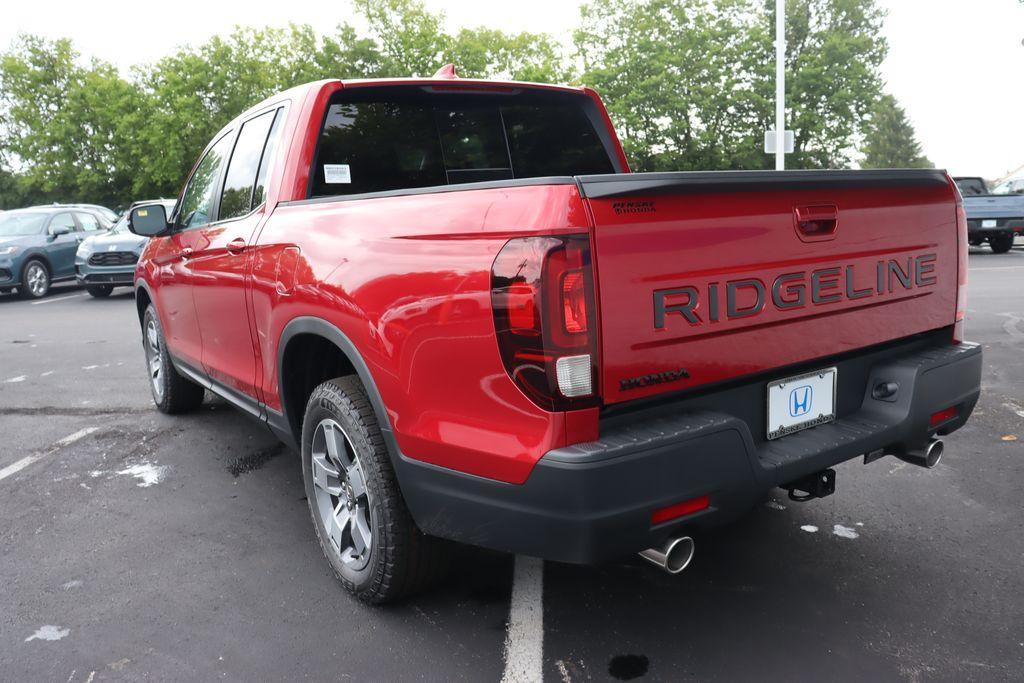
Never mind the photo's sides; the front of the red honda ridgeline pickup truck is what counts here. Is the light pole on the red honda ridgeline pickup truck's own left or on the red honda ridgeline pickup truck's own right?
on the red honda ridgeline pickup truck's own right

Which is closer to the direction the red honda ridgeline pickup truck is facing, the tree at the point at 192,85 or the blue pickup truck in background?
the tree

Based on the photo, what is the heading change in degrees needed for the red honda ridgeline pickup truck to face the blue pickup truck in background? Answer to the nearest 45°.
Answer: approximately 90° to its right

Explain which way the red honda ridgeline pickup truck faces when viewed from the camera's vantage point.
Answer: facing away from the viewer and to the left of the viewer

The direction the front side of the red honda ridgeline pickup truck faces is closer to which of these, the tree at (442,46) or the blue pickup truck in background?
the tree

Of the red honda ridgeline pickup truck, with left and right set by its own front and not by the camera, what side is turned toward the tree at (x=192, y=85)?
front

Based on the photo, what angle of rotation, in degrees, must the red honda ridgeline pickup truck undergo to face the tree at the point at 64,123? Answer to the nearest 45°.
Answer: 0° — it already faces it

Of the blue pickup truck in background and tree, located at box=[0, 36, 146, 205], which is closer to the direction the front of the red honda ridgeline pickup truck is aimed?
the tree

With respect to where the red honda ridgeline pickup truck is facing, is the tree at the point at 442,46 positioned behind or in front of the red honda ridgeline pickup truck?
in front
